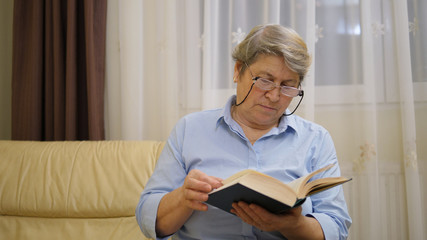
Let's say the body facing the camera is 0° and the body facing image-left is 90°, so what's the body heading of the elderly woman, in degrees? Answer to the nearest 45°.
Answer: approximately 0°

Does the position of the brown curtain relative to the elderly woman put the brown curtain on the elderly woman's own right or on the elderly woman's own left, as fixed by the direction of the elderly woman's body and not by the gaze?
on the elderly woman's own right

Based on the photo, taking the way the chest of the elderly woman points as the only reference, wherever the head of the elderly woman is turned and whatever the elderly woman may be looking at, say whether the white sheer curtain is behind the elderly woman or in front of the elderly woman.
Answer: behind
